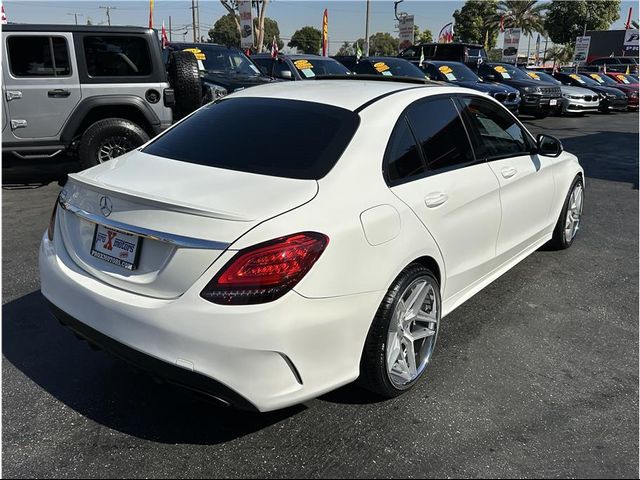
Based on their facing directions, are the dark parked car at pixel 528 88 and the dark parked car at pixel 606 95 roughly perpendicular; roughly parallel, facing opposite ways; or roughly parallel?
roughly parallel

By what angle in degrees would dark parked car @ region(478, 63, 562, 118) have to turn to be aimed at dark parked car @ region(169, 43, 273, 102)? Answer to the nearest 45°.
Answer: approximately 90° to its right

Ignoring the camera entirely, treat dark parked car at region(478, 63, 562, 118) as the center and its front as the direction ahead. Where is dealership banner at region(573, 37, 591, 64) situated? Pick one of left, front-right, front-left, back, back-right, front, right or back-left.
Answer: back-left

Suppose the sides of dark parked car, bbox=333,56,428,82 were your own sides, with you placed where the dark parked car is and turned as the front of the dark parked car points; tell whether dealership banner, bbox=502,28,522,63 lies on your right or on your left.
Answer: on your left

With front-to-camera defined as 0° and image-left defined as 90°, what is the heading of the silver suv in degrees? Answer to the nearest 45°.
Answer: approximately 90°

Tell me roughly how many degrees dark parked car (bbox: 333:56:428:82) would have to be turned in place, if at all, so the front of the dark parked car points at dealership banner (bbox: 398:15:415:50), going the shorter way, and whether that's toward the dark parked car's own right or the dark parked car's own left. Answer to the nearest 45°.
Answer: approximately 135° to the dark parked car's own left

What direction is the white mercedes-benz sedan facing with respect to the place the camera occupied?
facing away from the viewer and to the right of the viewer

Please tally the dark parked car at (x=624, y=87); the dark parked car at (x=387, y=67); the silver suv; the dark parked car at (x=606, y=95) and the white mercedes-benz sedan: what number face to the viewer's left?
1

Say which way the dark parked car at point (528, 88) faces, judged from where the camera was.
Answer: facing the viewer and to the right of the viewer

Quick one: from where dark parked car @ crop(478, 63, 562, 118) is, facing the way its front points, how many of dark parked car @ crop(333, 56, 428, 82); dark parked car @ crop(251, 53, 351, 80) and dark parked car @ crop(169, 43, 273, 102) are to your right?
3
